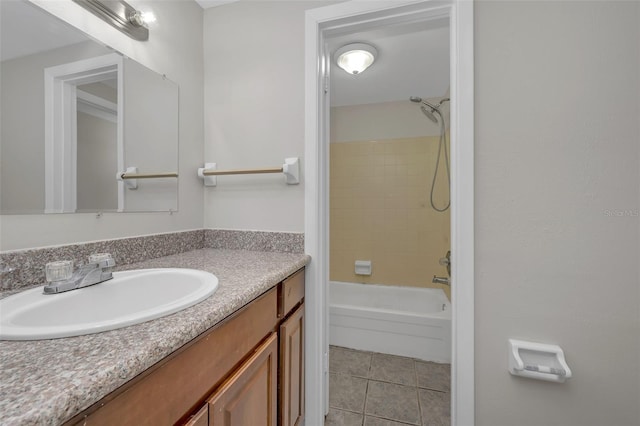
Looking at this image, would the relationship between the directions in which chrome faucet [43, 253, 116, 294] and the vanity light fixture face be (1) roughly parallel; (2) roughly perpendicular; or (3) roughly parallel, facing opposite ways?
roughly parallel

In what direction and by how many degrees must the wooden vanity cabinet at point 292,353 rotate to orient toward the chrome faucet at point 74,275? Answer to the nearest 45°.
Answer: approximately 90° to its right

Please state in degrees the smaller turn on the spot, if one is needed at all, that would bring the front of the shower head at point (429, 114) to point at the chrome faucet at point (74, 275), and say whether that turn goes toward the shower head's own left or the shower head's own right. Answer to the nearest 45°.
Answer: approximately 90° to the shower head's own left

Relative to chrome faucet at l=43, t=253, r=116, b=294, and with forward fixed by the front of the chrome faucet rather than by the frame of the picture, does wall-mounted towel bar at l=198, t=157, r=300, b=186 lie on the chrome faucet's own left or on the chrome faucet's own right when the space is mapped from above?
on the chrome faucet's own left

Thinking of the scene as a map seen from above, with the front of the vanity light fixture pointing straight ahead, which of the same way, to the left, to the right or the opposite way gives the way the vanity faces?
the same way

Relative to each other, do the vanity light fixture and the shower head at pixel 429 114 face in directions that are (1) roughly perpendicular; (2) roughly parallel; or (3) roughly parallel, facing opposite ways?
roughly parallel, facing opposite ways

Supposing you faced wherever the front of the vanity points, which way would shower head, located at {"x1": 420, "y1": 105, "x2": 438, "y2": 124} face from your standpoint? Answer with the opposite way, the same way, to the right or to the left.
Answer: the opposite way

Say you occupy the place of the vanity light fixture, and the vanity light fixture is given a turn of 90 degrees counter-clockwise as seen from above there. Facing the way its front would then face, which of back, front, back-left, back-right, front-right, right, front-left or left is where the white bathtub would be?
front-right

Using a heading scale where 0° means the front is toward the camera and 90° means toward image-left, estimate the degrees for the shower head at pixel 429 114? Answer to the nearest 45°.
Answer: approximately 90°

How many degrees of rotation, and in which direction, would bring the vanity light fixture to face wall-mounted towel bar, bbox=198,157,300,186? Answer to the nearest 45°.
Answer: approximately 45° to its left
